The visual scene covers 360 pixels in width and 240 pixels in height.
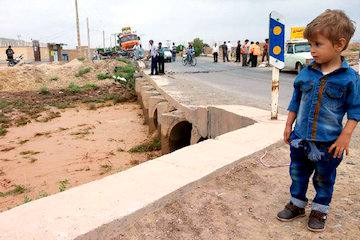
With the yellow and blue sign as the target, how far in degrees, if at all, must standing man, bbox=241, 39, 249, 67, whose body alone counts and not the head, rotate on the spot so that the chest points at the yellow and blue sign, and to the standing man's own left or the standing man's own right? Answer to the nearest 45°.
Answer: approximately 90° to the standing man's own left

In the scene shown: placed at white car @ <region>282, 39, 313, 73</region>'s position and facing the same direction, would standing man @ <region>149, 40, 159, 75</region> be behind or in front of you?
in front

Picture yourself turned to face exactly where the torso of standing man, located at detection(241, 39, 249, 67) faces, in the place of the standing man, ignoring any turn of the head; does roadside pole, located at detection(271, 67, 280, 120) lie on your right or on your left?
on your left

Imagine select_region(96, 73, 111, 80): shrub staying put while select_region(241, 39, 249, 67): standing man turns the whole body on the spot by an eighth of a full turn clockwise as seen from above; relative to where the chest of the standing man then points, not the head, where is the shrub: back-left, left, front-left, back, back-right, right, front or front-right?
front-left

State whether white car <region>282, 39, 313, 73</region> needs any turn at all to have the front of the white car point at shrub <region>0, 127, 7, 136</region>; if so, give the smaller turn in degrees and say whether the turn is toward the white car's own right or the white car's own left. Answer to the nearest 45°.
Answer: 0° — it already faces it

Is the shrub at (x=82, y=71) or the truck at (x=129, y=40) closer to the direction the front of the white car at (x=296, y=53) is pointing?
the shrub

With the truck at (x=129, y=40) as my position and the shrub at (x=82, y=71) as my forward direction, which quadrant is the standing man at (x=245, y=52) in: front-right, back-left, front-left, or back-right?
front-left

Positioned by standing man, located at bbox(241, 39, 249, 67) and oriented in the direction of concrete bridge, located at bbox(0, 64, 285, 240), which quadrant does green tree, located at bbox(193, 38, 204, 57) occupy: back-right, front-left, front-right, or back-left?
back-right

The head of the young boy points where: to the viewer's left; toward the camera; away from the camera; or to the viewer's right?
to the viewer's left

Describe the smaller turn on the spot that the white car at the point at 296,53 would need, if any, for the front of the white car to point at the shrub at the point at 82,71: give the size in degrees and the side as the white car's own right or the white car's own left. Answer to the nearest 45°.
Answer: approximately 45° to the white car's own right

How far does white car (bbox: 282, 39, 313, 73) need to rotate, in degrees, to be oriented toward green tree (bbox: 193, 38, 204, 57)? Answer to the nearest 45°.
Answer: approximately 180°
